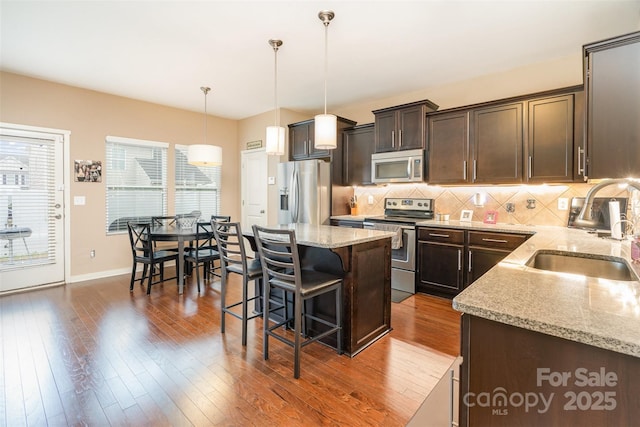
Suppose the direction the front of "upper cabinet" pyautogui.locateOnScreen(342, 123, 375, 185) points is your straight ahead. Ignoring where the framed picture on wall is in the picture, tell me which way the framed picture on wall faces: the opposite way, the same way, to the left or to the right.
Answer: to the left

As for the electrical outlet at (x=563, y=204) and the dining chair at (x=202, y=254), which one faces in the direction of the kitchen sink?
the electrical outlet

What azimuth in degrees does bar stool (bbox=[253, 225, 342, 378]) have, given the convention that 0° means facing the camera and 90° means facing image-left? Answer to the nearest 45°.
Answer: approximately 225°

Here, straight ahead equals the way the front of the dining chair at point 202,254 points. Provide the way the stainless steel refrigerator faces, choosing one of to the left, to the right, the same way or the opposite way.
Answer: to the left

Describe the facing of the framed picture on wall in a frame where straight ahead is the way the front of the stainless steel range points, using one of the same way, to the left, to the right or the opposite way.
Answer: to the left

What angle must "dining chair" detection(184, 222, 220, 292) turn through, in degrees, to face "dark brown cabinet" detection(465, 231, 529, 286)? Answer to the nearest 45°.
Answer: approximately 180°

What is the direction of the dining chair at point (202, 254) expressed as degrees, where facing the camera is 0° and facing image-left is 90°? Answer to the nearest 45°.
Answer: approximately 135°
